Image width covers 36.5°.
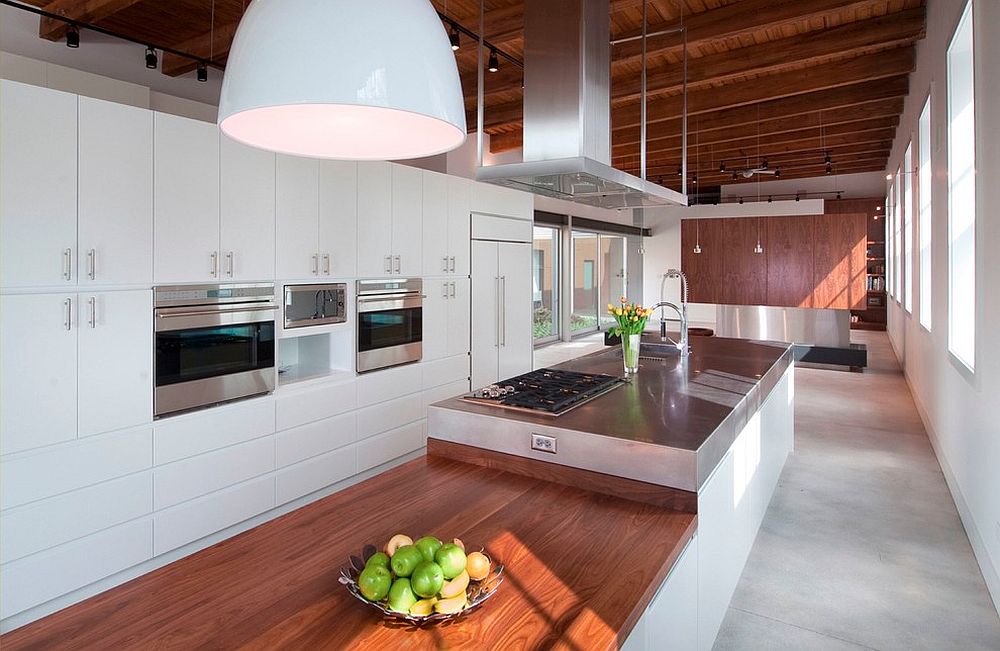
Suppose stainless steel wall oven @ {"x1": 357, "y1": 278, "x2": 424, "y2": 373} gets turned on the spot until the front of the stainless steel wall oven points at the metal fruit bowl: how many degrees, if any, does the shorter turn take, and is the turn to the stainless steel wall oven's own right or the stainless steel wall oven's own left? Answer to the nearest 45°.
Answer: approximately 45° to the stainless steel wall oven's own right

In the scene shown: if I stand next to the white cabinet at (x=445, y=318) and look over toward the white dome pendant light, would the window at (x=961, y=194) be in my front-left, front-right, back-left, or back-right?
front-left

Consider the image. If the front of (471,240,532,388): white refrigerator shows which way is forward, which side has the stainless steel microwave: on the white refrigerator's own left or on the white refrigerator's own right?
on the white refrigerator's own right

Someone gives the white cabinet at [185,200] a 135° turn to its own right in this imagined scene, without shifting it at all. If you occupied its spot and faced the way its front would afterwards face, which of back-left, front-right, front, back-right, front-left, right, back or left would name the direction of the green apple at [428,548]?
left

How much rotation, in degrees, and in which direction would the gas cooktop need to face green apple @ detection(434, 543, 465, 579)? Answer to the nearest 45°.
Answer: approximately 135° to its left

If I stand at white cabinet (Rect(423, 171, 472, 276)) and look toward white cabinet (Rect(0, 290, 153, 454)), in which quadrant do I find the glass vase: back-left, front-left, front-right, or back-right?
front-left

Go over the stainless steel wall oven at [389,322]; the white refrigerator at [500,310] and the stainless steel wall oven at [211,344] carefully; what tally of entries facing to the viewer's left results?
0

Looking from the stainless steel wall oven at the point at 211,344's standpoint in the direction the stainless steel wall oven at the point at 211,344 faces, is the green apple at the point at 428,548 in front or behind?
in front

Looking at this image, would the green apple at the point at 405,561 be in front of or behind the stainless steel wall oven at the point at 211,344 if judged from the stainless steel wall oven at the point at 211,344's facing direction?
in front

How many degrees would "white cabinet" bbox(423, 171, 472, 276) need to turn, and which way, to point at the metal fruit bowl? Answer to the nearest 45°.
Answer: approximately 45° to its right

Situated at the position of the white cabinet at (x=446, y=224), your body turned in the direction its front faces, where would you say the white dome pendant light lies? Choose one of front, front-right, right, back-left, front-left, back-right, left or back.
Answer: front-right

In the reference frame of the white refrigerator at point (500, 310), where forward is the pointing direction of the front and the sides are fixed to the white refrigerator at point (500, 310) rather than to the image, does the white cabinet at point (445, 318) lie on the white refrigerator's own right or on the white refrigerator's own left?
on the white refrigerator's own right

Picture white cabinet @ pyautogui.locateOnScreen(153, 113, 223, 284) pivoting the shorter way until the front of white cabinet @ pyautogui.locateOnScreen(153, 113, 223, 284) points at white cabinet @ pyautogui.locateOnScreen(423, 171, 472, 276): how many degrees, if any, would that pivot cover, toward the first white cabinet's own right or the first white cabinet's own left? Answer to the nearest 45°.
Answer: approximately 90° to the first white cabinet's own left
